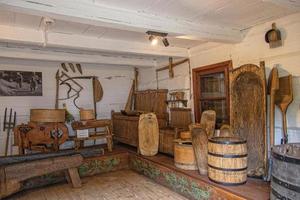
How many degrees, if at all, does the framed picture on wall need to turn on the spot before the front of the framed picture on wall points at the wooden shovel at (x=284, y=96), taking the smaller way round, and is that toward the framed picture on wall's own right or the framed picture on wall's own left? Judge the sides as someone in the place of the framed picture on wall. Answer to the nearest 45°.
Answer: approximately 45° to the framed picture on wall's own left

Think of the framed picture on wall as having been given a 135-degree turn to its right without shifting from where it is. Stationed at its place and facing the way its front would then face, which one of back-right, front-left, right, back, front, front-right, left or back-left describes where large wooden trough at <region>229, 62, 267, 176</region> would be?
back

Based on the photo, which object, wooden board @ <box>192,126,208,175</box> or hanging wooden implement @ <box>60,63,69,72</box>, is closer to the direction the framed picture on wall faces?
the wooden board

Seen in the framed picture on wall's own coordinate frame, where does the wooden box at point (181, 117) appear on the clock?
The wooden box is roughly at 10 o'clock from the framed picture on wall.

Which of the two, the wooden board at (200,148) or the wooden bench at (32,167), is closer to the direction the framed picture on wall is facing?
the wooden bench

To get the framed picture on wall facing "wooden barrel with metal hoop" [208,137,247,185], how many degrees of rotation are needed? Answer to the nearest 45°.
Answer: approximately 45° to its left

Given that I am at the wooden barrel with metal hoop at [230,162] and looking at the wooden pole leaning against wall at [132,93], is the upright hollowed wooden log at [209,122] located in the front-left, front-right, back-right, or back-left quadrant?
front-right

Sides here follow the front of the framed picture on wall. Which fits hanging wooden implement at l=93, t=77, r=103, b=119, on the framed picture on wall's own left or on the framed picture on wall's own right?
on the framed picture on wall's own left

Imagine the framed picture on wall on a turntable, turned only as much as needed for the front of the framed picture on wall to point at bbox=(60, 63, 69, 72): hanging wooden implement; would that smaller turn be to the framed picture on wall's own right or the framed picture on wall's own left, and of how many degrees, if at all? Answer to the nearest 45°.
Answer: approximately 90° to the framed picture on wall's own left

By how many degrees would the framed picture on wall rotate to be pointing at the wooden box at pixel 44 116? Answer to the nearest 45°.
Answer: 0° — it already faces it

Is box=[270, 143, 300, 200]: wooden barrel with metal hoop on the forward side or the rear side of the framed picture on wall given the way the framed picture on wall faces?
on the forward side

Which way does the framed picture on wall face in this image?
toward the camera
